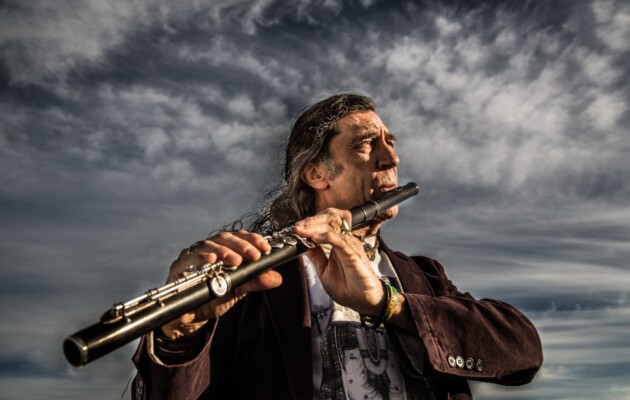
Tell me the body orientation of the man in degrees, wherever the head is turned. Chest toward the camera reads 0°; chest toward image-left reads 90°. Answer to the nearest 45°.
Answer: approximately 315°
